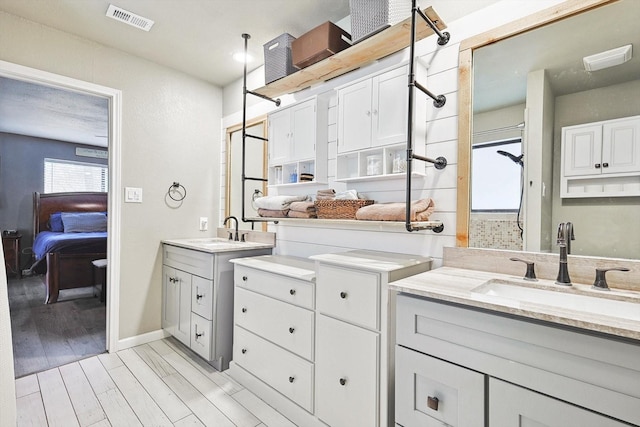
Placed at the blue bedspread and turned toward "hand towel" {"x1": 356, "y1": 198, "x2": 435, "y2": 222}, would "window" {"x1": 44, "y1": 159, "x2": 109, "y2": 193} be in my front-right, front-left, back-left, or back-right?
back-left

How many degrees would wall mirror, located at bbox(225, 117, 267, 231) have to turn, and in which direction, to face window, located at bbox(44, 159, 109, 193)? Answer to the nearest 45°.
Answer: approximately 90° to its right

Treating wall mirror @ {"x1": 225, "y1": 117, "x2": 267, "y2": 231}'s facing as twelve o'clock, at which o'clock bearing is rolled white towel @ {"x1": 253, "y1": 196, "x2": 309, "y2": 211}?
The rolled white towel is roughly at 10 o'clock from the wall mirror.

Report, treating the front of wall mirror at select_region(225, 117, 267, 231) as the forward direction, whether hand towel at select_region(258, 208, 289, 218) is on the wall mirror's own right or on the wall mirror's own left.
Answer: on the wall mirror's own left

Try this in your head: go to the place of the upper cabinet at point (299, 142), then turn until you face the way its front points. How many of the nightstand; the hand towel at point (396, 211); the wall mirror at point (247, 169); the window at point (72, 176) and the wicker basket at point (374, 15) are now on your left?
2

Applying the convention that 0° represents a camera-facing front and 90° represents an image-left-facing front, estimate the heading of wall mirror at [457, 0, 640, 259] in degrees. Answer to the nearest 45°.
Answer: approximately 45°

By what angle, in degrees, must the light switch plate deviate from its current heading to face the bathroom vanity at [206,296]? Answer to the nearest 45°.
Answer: approximately 45° to its left
